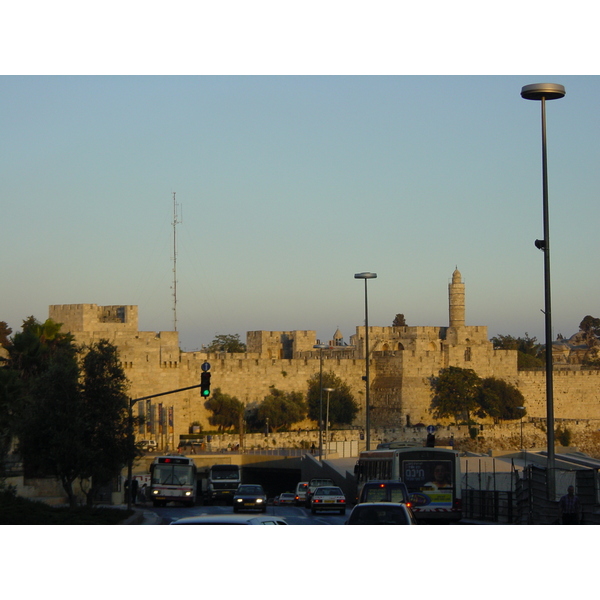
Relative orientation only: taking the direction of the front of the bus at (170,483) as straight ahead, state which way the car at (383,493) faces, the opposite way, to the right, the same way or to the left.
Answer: the opposite way

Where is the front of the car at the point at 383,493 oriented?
away from the camera

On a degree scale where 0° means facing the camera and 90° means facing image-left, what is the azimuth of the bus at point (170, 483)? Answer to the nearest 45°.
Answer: approximately 0°

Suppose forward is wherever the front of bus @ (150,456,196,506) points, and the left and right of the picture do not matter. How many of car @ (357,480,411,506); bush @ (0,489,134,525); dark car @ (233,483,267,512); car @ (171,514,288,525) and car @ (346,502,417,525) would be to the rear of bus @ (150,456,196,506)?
0

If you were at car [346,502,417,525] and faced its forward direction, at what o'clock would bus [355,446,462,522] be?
The bus is roughly at 12 o'clock from the car.

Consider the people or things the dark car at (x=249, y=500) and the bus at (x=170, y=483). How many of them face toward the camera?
2

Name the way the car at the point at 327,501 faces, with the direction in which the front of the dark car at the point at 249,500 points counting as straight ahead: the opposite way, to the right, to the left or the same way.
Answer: the opposite way

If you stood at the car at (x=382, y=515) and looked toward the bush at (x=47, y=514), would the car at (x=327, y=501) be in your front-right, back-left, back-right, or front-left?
front-right

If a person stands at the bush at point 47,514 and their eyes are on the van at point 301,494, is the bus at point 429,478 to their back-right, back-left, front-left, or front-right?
front-right

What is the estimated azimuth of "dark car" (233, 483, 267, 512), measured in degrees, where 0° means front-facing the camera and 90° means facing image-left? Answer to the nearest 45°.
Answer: approximately 0°

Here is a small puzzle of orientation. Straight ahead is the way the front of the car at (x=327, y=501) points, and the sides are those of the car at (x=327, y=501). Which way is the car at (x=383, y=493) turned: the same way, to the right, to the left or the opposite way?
the same way

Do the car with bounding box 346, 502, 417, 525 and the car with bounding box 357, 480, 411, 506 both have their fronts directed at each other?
no

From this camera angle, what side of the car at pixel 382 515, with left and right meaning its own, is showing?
back

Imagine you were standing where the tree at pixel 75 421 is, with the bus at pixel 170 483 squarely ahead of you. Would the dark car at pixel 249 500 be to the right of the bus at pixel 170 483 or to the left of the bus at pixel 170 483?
right

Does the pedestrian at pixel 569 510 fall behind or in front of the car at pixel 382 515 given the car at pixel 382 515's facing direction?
in front
